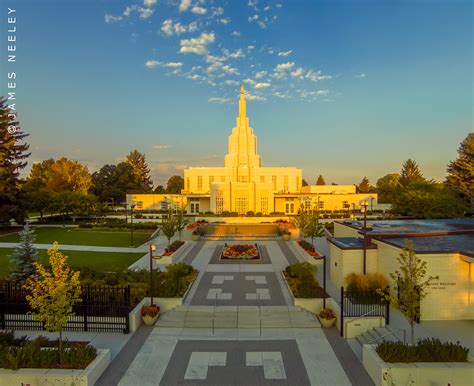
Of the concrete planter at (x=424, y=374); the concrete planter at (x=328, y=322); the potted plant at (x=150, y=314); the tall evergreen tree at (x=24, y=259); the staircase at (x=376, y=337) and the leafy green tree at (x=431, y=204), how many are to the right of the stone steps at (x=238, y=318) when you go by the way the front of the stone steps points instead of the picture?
2

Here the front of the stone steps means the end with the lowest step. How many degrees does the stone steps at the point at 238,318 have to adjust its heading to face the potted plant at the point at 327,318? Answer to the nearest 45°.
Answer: approximately 90° to its left

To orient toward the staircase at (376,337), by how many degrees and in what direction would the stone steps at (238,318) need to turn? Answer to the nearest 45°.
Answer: approximately 90° to its left

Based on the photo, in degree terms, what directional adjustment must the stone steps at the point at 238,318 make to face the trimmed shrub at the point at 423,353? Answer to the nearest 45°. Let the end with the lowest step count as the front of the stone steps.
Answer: approximately 45° to its left

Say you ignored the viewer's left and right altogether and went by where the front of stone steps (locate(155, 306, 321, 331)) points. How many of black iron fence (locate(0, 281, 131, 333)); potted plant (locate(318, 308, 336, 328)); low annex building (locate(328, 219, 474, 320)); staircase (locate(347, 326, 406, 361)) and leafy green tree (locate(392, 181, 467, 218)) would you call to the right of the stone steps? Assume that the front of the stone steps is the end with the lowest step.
1

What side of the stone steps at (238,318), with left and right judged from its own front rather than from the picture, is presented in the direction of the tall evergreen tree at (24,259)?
right

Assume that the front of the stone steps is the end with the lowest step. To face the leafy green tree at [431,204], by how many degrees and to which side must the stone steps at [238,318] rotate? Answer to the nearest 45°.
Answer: approximately 135° to its left

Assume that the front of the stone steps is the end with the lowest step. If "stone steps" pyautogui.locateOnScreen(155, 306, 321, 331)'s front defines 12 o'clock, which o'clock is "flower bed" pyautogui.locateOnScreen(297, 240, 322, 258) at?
The flower bed is roughly at 7 o'clock from the stone steps.

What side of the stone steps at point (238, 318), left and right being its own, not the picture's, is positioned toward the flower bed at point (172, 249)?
back

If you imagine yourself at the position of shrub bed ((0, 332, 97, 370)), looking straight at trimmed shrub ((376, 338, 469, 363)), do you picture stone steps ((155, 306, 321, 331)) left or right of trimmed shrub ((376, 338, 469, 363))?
left

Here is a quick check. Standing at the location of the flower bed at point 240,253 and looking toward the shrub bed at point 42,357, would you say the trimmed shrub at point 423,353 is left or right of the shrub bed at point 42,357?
left

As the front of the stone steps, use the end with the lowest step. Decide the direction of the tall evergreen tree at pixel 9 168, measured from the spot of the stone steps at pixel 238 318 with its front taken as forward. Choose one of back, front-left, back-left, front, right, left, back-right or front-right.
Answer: back-right

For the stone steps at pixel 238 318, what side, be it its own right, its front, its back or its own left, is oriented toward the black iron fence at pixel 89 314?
right

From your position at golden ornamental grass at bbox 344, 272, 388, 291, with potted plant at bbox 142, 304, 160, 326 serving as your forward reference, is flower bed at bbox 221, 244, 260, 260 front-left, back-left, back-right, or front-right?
front-right

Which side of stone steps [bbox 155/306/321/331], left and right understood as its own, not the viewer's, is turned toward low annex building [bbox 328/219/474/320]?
left

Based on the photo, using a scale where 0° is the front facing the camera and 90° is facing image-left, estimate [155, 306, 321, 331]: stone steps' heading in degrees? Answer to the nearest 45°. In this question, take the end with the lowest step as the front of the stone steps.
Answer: approximately 0°
